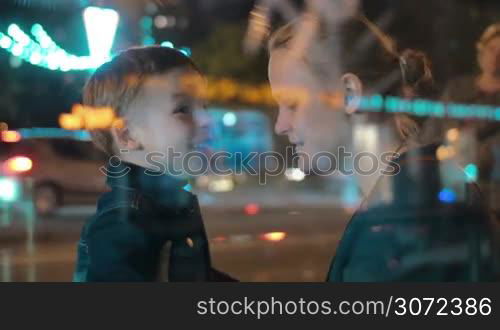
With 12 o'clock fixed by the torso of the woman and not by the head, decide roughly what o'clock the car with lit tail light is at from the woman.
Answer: The car with lit tail light is roughly at 2 o'clock from the woman.

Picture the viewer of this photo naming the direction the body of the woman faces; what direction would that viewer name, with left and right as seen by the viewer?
facing to the left of the viewer

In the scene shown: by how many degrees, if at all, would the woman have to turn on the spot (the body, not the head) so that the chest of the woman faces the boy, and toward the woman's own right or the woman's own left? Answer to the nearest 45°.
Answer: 0° — they already face them

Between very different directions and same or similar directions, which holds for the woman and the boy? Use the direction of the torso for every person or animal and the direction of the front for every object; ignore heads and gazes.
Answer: very different directions

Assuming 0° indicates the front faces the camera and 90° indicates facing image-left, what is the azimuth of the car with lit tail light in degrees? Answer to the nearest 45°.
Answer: approximately 225°

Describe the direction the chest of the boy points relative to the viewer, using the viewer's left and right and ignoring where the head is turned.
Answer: facing to the right of the viewer

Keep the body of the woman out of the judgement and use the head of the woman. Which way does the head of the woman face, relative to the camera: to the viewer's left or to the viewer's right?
to the viewer's left

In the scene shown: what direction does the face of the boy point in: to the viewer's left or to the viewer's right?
to the viewer's right
